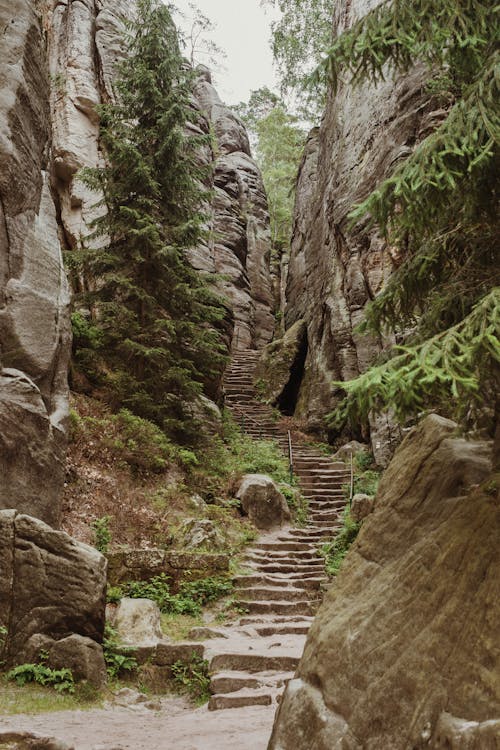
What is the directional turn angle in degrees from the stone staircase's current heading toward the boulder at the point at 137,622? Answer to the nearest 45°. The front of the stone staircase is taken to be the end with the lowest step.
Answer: approximately 45° to its right

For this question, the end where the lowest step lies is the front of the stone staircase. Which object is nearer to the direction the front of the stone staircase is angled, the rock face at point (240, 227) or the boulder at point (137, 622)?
the boulder

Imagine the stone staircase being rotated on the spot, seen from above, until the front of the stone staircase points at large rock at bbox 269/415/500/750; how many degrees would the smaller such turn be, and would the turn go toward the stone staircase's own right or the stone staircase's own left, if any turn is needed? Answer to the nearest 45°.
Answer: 0° — it already faces it

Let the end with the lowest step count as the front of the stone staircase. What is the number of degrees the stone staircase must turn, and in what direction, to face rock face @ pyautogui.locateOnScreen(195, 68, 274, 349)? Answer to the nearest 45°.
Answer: approximately 180°

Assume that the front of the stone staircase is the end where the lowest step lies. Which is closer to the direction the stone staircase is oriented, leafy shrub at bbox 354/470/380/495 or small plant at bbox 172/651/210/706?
the small plant

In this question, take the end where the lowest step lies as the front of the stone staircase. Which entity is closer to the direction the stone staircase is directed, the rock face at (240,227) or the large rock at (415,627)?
the large rock

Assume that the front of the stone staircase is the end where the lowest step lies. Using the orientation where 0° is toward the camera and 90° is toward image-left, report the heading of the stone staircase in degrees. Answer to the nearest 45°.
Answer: approximately 0°
